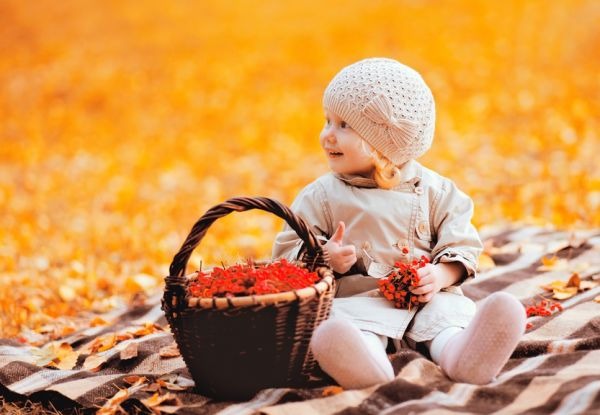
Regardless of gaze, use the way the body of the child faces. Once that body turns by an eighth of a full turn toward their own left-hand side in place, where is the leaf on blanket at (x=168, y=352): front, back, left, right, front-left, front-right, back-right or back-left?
back-right

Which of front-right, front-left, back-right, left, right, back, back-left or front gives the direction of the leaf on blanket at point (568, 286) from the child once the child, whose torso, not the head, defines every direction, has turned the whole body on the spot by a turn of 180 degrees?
front-right

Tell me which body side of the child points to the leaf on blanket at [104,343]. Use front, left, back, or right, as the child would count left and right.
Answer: right

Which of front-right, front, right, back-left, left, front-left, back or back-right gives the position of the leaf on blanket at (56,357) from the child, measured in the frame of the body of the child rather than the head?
right

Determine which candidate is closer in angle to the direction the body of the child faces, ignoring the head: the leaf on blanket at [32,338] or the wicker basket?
the wicker basket

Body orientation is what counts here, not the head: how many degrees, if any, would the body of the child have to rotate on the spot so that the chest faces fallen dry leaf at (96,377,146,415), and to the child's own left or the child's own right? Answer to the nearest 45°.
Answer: approximately 45° to the child's own right

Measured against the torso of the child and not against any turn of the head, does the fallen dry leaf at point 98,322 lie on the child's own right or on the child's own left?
on the child's own right

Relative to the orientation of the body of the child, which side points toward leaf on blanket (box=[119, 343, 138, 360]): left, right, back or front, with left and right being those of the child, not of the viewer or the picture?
right

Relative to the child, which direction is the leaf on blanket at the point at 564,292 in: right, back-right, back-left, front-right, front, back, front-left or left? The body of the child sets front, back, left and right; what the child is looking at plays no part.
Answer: back-left

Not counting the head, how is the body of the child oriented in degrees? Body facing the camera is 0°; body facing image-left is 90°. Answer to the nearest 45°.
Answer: approximately 0°

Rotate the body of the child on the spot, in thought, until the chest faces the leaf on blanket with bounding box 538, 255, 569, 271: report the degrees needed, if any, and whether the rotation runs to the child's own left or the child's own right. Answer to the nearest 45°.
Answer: approximately 135° to the child's own left

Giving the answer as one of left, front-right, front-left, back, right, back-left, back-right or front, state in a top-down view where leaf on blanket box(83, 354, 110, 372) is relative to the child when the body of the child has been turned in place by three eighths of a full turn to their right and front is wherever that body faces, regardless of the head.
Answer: front-left
